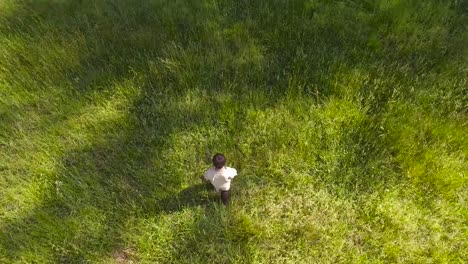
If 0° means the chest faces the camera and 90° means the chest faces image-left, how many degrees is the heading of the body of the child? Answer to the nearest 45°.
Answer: approximately 180°
